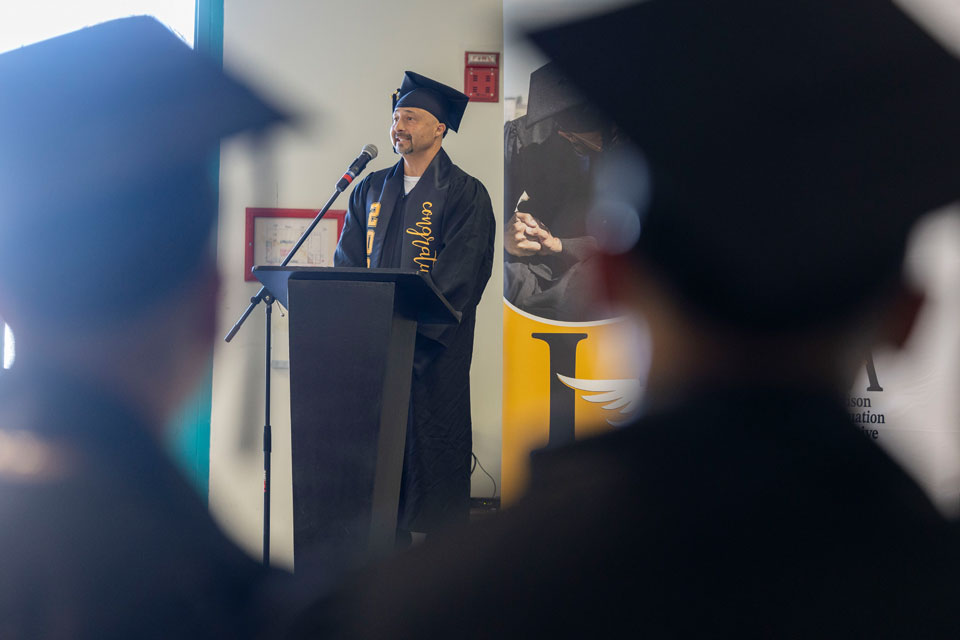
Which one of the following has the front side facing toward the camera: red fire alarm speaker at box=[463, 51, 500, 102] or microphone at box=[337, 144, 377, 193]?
the red fire alarm speaker

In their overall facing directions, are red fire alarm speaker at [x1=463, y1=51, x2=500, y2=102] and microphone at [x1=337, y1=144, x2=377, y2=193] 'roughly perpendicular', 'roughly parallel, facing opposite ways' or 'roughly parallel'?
roughly perpendicular

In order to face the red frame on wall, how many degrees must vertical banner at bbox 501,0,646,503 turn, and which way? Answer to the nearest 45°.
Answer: approximately 90° to its right

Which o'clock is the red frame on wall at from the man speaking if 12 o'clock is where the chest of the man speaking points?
The red frame on wall is roughly at 3 o'clock from the man speaking.

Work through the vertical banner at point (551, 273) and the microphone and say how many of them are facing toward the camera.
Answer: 1

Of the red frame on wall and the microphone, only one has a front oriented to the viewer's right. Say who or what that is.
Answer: the microphone

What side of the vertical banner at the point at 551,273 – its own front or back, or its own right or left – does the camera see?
front

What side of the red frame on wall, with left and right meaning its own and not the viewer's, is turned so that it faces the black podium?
front

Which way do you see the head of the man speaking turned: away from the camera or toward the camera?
toward the camera

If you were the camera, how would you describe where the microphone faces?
facing to the right of the viewer

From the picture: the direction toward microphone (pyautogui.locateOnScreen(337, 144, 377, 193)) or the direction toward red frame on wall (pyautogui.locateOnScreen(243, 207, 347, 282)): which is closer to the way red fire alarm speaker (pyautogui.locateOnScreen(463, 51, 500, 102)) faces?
the microphone

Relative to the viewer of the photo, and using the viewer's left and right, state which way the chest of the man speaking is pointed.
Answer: facing the viewer and to the left of the viewer

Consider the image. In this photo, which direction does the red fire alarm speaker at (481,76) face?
toward the camera

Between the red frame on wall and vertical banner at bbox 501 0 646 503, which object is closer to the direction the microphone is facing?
the vertical banner

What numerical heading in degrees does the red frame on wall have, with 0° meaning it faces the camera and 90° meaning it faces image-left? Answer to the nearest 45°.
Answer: approximately 0°

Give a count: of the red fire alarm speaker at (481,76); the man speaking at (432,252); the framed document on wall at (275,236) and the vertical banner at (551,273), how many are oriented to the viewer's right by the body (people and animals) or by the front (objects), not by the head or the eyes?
0

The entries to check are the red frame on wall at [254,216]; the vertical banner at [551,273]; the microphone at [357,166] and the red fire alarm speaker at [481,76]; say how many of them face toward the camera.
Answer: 3

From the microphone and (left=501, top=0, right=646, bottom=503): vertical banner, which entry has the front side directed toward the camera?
the vertical banner

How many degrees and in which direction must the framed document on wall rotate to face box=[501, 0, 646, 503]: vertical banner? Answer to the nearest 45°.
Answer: approximately 45° to its left

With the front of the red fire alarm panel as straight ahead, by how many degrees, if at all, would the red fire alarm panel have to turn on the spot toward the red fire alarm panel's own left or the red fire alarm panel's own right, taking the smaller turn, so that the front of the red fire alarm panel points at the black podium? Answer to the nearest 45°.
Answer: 0° — it already faces it

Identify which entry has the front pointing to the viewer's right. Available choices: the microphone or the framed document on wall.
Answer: the microphone
